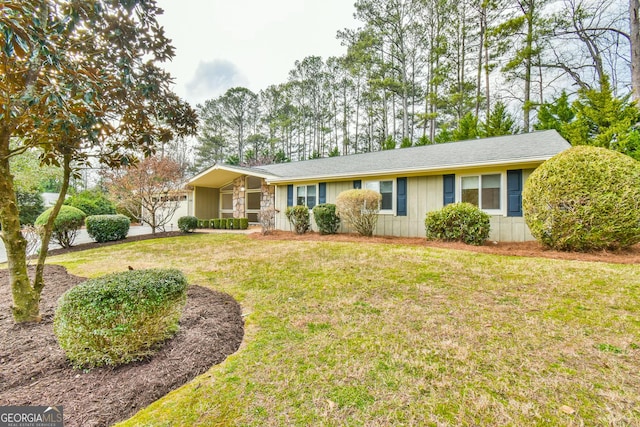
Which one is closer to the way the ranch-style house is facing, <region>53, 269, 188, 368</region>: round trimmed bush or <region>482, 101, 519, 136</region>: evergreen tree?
the round trimmed bush

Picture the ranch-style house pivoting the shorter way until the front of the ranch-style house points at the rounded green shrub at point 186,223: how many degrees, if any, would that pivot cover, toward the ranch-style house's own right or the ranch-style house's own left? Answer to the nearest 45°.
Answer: approximately 45° to the ranch-style house's own right

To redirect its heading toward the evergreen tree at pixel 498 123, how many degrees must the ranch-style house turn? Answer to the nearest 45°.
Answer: approximately 180°

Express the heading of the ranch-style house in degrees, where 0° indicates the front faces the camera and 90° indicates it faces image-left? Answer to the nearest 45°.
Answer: approximately 45°

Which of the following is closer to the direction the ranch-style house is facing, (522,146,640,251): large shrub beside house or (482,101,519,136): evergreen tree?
the large shrub beside house

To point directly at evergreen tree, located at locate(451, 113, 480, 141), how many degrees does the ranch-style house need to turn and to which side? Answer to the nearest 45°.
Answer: approximately 180°

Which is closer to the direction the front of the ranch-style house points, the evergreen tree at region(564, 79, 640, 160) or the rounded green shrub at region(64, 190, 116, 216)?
the rounded green shrub

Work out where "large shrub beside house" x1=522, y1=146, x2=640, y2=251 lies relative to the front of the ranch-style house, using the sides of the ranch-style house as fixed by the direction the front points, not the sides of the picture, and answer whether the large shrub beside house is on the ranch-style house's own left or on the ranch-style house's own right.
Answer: on the ranch-style house's own left

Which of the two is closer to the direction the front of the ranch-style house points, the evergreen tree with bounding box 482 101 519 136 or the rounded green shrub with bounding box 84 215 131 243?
the rounded green shrub

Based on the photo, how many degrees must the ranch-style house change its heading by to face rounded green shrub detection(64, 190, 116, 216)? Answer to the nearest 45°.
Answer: approximately 45° to its right
